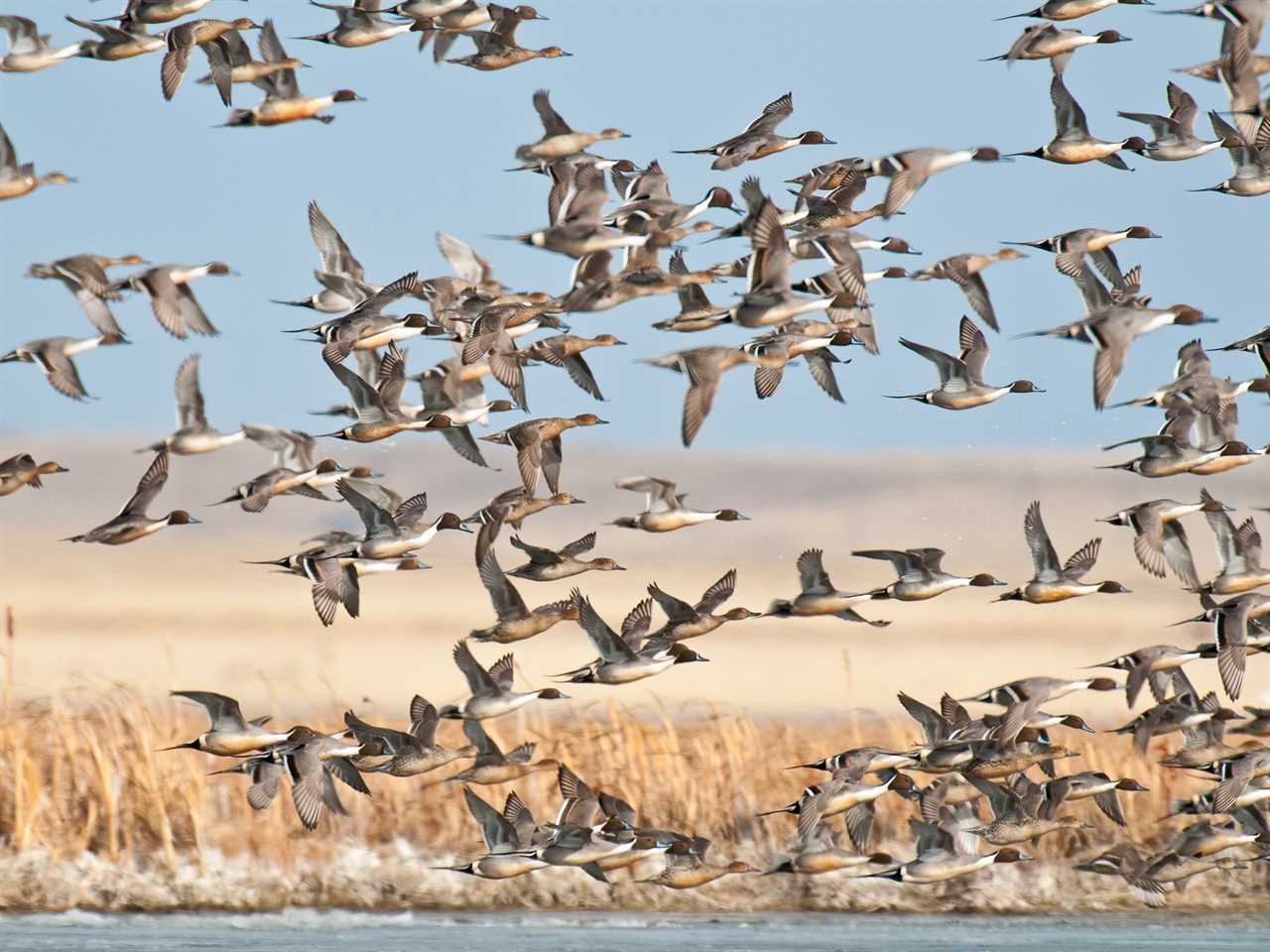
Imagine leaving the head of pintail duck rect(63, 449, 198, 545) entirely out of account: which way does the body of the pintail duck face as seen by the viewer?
to the viewer's right

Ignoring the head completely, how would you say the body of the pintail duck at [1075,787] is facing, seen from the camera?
to the viewer's right

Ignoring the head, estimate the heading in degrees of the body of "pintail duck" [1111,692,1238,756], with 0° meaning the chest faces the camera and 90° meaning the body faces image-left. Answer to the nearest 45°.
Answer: approximately 270°

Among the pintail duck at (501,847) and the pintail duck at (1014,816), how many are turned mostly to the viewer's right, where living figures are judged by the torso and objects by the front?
2

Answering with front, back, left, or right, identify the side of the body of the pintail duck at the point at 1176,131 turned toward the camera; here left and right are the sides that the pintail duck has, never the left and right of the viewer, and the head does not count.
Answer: right

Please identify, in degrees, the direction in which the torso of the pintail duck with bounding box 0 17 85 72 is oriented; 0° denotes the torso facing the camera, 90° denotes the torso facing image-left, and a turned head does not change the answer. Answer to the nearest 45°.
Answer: approximately 270°

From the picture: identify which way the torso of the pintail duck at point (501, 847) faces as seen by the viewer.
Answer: to the viewer's right

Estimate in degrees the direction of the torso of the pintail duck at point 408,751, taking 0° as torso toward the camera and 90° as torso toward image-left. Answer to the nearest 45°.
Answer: approximately 270°

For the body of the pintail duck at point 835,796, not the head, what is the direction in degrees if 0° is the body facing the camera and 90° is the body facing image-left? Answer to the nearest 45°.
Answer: approximately 270°

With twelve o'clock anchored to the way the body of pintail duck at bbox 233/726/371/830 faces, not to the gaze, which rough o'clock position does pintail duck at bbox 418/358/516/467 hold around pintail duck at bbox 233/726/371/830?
pintail duck at bbox 418/358/516/467 is roughly at 10 o'clock from pintail duck at bbox 233/726/371/830.

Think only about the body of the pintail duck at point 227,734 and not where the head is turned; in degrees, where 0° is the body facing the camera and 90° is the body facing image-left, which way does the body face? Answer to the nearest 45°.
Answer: approximately 270°

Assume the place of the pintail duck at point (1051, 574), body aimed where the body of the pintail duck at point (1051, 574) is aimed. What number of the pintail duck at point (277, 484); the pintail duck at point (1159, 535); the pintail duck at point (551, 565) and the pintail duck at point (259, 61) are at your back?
3

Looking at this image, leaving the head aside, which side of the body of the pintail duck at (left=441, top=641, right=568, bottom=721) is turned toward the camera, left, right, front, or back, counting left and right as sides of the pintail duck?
right

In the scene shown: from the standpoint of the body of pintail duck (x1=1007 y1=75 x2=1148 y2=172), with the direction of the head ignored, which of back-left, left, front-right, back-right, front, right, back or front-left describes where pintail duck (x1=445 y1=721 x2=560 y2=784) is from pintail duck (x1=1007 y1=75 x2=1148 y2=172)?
back-right

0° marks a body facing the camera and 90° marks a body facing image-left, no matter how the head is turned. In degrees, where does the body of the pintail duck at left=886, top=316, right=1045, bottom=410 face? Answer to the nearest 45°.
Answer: approximately 270°
